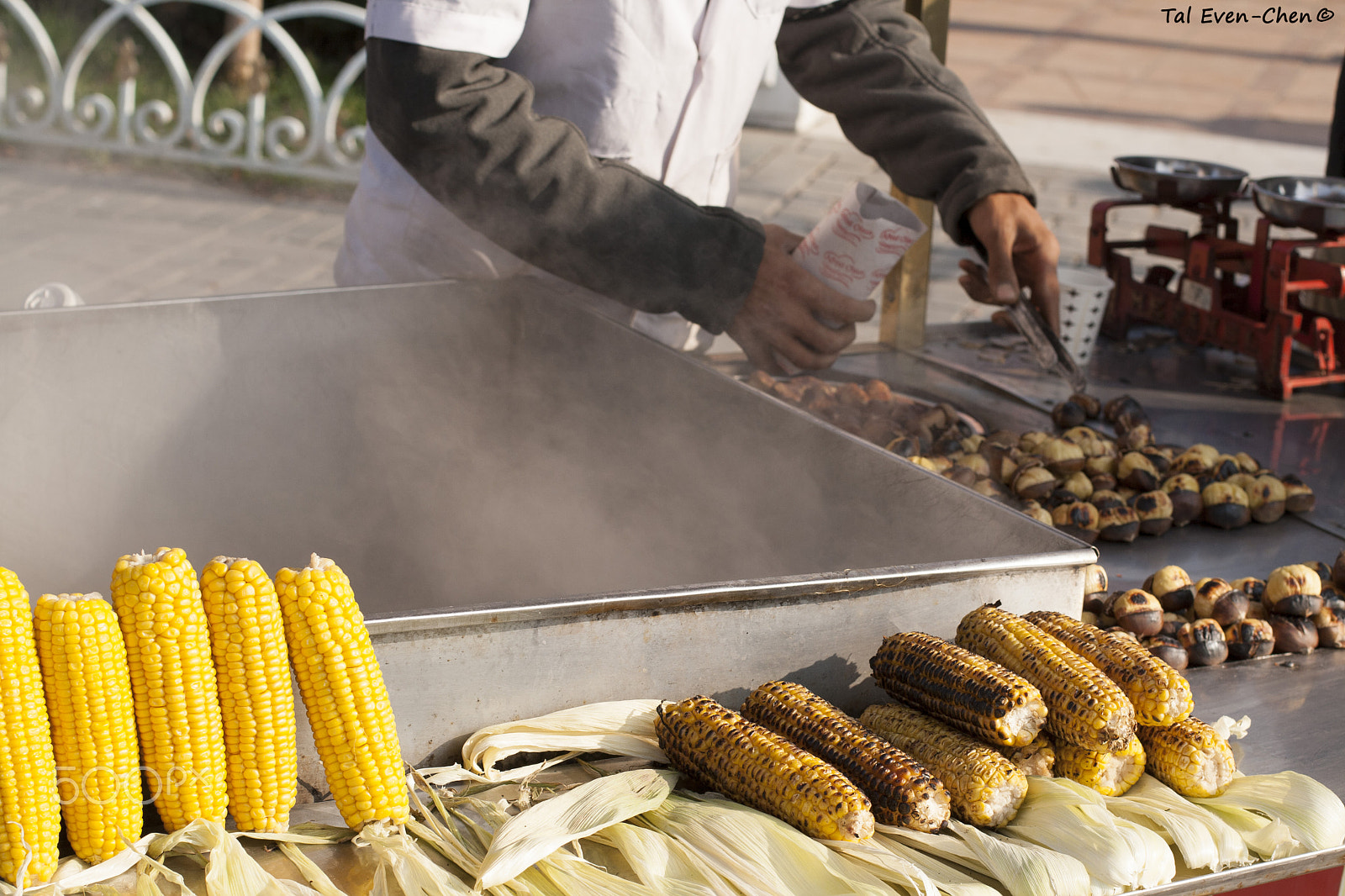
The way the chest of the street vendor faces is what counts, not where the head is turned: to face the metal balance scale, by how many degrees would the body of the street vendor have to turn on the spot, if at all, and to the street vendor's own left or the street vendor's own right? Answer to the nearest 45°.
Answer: approximately 90° to the street vendor's own left

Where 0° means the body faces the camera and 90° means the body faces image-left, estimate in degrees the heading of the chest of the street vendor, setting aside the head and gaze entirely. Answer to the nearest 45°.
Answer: approximately 315°

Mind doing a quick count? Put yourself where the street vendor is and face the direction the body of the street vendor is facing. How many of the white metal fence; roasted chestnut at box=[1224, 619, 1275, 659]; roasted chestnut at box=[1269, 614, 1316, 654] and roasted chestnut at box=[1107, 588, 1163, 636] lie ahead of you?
3

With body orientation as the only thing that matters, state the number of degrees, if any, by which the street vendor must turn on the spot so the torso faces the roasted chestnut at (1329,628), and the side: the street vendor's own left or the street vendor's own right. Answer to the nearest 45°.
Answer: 0° — they already face it

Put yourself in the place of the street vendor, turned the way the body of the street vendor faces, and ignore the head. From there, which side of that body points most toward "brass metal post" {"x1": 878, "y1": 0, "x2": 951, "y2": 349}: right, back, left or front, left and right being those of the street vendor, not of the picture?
left

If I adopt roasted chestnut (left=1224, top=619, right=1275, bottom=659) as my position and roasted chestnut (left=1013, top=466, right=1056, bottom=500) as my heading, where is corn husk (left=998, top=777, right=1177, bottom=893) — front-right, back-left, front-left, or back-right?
back-left

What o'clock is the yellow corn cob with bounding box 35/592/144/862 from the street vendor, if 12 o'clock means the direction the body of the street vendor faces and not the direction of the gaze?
The yellow corn cob is roughly at 2 o'clock from the street vendor.

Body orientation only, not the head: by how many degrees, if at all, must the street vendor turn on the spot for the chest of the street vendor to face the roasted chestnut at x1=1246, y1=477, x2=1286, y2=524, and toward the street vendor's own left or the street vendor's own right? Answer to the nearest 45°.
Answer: approximately 45° to the street vendor's own left

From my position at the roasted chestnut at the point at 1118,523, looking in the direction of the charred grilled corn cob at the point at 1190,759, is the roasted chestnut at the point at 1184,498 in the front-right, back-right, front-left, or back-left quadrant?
back-left

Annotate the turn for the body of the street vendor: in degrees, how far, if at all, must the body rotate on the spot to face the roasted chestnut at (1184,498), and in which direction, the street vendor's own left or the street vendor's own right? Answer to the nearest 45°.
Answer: approximately 45° to the street vendor's own left

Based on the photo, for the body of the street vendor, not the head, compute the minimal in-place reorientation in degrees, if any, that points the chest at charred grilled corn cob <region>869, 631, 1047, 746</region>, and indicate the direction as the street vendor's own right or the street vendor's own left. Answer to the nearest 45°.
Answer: approximately 45° to the street vendor's own right
